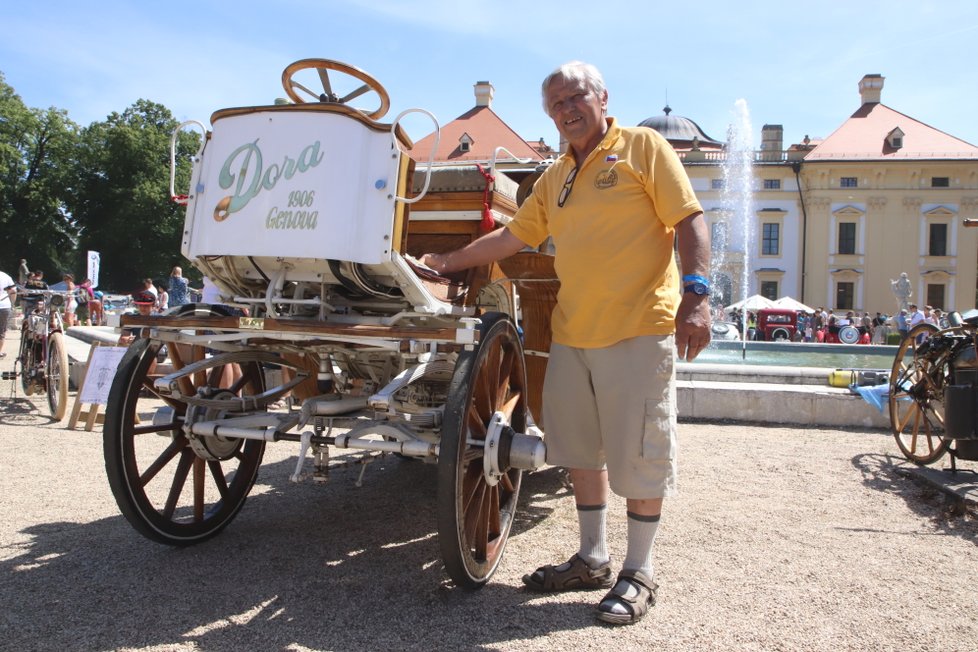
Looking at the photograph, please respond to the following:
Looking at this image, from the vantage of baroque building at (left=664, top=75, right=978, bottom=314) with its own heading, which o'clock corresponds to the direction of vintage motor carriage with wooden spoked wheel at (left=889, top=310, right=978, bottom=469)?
The vintage motor carriage with wooden spoked wheel is roughly at 12 o'clock from the baroque building.

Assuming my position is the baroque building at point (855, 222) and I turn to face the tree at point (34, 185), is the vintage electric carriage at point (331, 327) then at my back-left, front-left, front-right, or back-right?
front-left

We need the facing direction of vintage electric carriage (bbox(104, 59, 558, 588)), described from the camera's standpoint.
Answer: facing the viewer and to the left of the viewer

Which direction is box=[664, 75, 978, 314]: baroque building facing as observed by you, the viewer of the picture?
facing the viewer

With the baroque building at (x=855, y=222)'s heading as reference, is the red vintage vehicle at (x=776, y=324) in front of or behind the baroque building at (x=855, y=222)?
in front

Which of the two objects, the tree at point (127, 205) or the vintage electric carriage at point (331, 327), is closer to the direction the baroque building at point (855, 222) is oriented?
the vintage electric carriage

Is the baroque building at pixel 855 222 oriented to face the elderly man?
yes

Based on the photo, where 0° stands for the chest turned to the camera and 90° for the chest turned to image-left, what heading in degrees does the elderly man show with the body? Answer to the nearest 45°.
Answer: approximately 45°

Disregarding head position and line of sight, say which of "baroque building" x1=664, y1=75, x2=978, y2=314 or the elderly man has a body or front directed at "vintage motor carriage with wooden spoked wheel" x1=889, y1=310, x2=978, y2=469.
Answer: the baroque building

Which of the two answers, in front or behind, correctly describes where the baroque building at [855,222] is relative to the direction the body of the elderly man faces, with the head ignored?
behind

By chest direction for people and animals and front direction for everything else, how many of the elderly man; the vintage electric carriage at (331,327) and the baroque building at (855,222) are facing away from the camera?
0

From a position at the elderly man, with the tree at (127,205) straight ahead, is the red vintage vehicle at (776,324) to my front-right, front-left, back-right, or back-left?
front-right

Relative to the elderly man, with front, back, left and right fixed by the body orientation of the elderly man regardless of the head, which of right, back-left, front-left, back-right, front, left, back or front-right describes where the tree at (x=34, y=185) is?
right

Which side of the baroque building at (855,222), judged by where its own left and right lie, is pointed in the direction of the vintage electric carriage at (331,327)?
front

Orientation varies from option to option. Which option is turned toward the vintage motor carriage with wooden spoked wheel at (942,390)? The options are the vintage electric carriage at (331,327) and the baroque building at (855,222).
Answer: the baroque building

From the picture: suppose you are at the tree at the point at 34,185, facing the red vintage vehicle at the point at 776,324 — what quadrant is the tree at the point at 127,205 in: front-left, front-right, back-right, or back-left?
front-left
